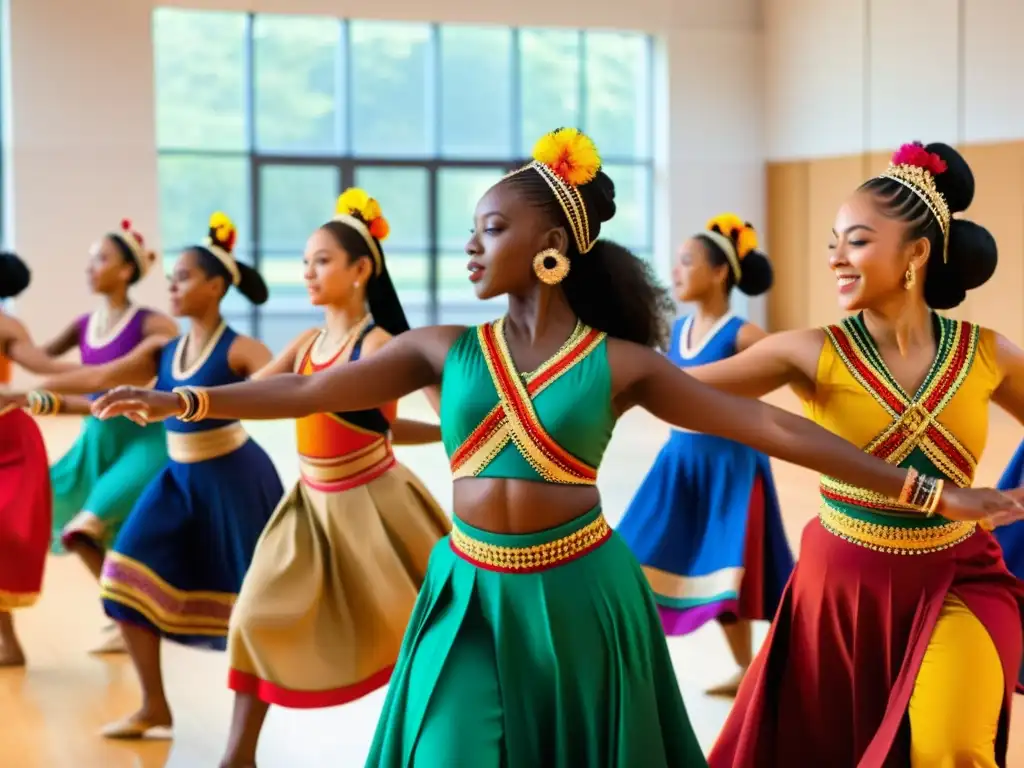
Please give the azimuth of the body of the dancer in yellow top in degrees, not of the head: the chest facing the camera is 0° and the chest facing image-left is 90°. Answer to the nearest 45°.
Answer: approximately 0°

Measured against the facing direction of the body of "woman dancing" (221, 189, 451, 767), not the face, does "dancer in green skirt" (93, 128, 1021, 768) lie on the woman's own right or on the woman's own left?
on the woman's own left

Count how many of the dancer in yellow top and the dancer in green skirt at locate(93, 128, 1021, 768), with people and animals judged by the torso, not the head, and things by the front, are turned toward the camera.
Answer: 2

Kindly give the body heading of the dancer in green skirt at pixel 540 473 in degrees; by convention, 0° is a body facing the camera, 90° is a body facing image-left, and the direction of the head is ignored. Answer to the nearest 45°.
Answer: approximately 0°

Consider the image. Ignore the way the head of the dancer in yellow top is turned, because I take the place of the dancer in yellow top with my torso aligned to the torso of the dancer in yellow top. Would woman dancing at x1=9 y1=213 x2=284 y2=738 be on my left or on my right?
on my right

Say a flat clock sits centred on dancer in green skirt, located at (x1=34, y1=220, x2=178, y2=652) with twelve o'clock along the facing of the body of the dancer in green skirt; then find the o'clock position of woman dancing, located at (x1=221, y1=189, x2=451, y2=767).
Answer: The woman dancing is roughly at 10 o'clock from the dancer in green skirt.

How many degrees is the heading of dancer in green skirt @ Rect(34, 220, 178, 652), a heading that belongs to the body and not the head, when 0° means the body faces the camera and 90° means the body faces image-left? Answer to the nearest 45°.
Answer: approximately 45°

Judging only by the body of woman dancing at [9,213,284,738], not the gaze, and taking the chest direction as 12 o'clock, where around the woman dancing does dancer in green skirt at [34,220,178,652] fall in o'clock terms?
The dancer in green skirt is roughly at 4 o'clock from the woman dancing.

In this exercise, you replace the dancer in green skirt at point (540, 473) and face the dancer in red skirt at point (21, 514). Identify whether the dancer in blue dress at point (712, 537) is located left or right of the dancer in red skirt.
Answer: right
